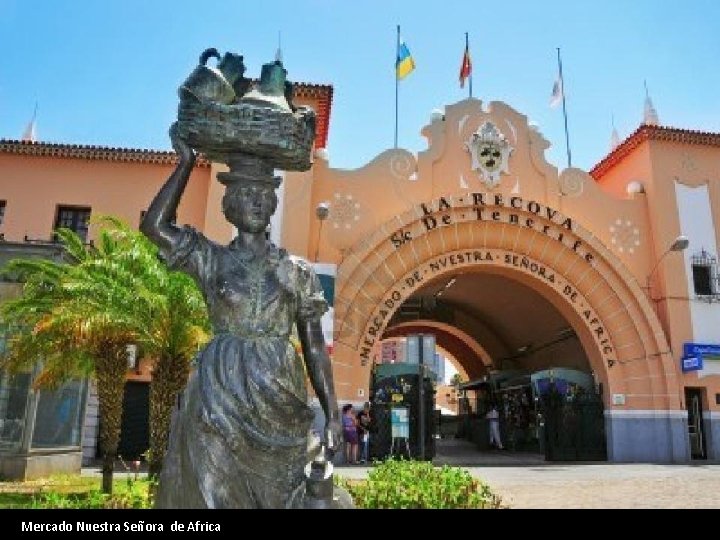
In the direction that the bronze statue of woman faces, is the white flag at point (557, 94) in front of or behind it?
behind

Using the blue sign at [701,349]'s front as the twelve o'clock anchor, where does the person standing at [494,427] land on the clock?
The person standing is roughly at 4 o'clock from the blue sign.

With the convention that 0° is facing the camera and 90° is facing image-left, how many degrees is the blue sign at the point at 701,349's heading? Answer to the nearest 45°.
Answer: approximately 0°

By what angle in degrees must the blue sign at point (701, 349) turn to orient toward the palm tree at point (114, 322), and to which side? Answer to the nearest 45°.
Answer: approximately 45° to its right

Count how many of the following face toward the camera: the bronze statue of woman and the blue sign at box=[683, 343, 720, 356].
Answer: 2

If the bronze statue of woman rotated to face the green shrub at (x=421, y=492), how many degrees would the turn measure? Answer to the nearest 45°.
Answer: approximately 135° to its left

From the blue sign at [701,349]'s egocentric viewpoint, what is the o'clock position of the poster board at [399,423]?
The poster board is roughly at 2 o'clock from the blue sign.

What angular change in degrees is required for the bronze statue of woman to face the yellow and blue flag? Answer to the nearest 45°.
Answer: approximately 180°

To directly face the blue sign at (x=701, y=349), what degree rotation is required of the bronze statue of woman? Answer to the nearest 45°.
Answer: approximately 135° to its left
